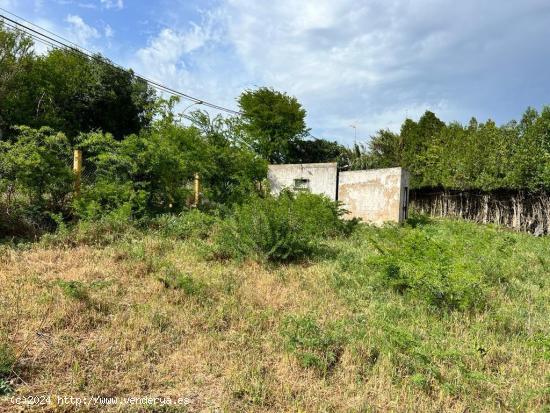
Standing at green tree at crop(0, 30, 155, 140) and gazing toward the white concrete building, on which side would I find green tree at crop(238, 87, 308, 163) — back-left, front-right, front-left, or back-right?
front-left

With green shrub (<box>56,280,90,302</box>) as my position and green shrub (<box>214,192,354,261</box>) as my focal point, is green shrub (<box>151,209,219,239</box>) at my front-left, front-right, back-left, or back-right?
front-left

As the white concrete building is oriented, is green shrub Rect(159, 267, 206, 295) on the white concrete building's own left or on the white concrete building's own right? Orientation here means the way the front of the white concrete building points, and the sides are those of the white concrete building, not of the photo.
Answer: on the white concrete building's own right

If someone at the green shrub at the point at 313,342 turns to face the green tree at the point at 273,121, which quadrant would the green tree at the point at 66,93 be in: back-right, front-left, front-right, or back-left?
front-left

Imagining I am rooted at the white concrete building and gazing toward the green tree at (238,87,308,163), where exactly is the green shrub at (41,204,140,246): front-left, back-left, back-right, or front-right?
back-left
